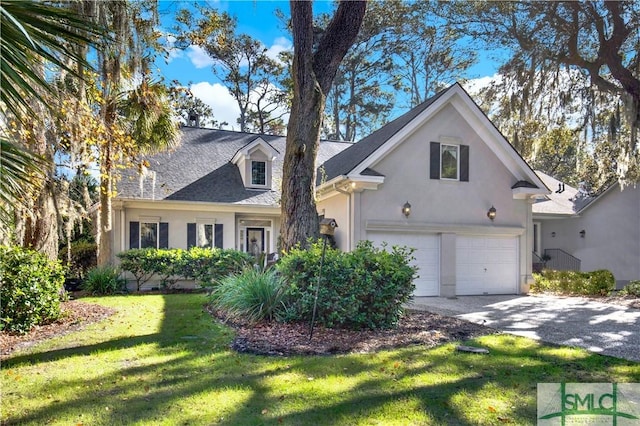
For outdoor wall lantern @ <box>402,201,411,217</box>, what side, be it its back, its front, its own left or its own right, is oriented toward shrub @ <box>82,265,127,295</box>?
right

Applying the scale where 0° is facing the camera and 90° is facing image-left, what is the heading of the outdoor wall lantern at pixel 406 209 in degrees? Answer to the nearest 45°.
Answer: approximately 0°

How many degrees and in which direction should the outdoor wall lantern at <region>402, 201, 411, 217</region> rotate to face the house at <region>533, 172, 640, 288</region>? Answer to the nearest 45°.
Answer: approximately 135° to its left

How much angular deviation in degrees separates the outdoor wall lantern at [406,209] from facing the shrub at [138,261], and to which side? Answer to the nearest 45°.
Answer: approximately 90° to its right

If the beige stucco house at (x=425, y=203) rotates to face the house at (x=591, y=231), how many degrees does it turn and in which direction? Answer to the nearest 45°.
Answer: approximately 135° to its left
